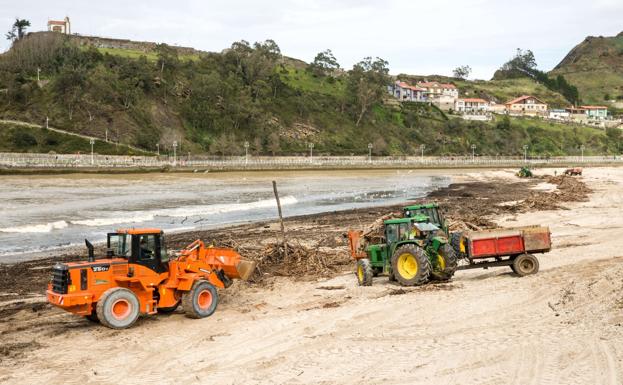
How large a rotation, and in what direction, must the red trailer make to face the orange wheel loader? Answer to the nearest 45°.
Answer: approximately 45° to its left

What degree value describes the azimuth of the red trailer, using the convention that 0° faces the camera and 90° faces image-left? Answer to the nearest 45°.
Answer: approximately 90°

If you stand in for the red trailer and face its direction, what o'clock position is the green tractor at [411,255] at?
The green tractor is roughly at 11 o'clock from the red trailer.
